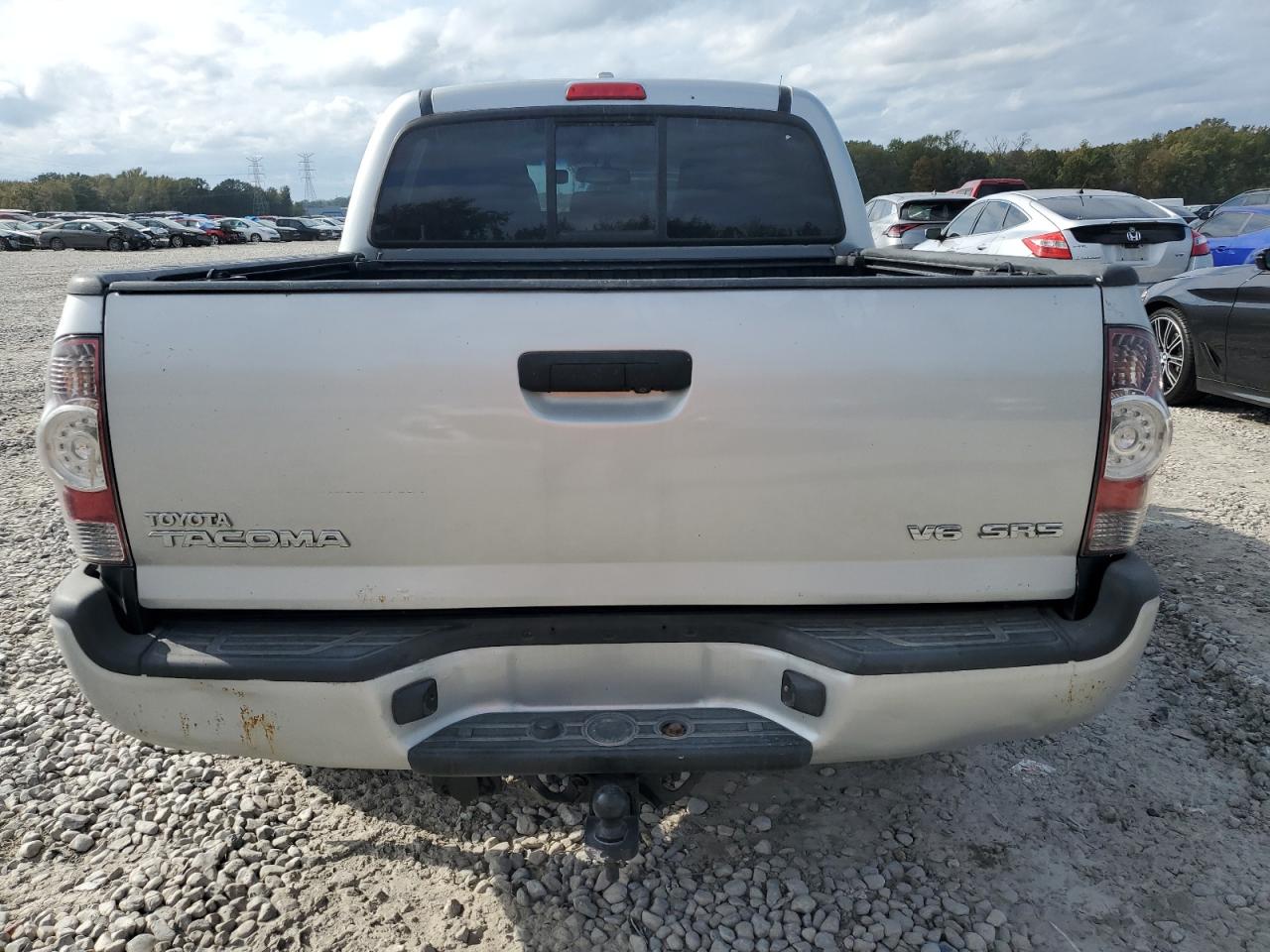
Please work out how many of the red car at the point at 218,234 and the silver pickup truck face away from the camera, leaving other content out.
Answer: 1

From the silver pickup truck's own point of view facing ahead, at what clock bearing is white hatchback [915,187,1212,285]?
The white hatchback is roughly at 1 o'clock from the silver pickup truck.

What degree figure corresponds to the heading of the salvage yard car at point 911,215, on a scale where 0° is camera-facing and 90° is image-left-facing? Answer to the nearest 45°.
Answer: approximately 135°

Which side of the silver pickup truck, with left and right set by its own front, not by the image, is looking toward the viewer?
back

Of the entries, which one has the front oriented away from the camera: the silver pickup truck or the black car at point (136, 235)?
the silver pickup truck

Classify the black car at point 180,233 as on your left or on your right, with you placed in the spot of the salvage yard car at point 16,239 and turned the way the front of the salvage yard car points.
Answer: on your left

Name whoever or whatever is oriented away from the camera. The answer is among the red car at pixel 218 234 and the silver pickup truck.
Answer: the silver pickup truck

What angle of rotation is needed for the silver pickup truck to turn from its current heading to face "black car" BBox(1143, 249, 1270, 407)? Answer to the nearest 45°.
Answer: approximately 45° to its right
